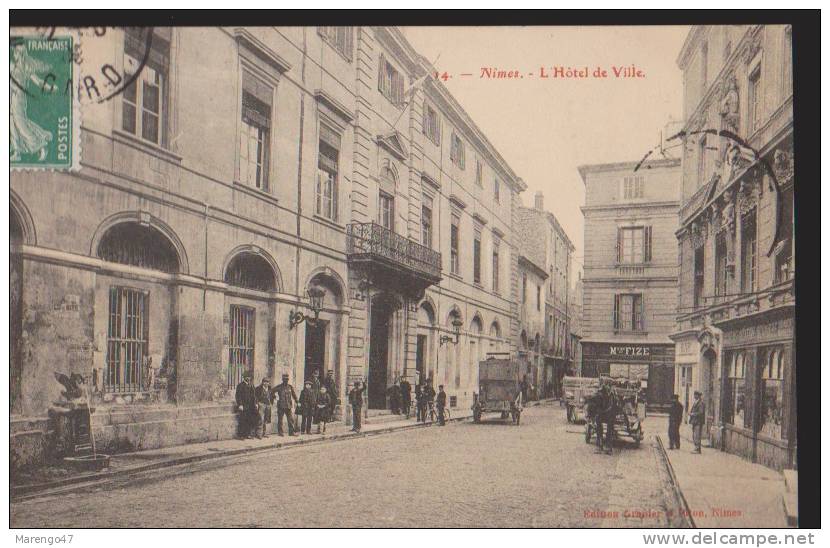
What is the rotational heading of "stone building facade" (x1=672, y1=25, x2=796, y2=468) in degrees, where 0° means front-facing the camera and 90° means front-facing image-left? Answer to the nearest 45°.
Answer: approximately 45°

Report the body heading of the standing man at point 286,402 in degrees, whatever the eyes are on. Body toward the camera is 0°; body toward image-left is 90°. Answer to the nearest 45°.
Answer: approximately 0°

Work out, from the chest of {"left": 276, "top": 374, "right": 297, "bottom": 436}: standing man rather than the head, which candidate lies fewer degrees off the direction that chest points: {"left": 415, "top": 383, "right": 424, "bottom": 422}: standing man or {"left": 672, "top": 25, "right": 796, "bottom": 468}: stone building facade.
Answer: the stone building facade

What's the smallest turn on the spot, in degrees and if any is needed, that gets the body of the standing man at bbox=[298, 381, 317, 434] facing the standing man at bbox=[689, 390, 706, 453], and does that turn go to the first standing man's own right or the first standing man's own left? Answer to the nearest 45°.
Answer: approximately 45° to the first standing man's own left

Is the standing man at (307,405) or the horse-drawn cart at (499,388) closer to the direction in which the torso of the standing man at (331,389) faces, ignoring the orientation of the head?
the standing man
